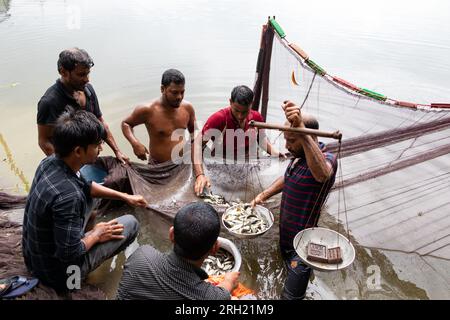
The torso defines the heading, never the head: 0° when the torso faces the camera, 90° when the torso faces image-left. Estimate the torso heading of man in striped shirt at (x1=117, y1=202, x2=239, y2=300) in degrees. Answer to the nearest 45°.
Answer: approximately 225°

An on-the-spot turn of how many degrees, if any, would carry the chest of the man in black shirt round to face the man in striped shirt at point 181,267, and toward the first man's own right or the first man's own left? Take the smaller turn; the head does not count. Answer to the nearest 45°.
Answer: approximately 45° to the first man's own right

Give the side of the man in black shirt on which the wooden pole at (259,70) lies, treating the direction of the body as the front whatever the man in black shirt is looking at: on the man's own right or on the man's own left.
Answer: on the man's own left

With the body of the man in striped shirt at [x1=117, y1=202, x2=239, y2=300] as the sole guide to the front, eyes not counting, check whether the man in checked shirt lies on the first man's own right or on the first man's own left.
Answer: on the first man's own left
